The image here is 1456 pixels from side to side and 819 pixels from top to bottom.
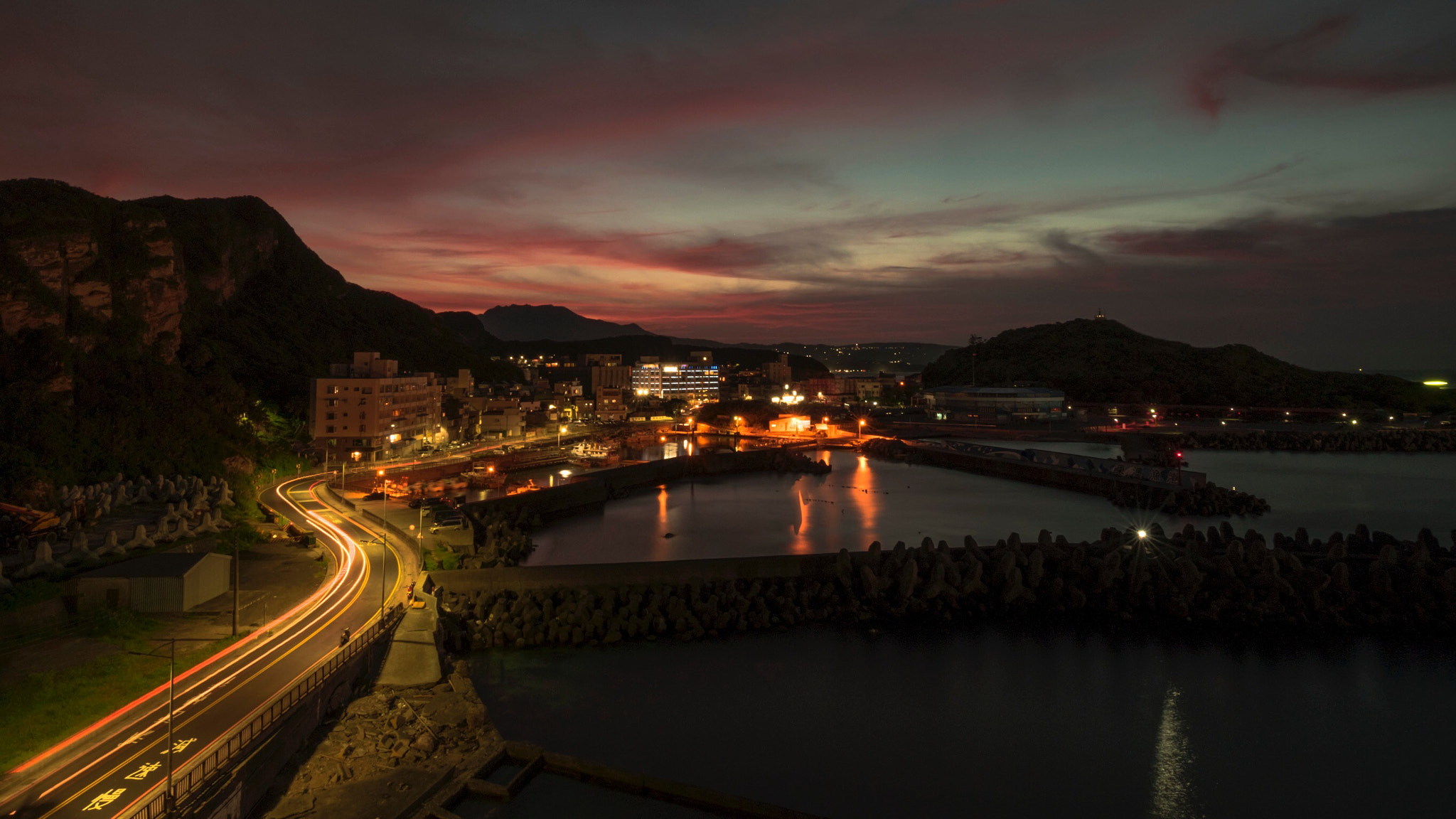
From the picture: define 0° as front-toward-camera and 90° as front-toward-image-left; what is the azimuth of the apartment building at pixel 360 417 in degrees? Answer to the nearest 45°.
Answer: approximately 315°

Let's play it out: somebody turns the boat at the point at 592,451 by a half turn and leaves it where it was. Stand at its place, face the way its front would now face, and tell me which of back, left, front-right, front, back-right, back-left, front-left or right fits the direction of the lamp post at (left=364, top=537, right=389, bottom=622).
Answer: left

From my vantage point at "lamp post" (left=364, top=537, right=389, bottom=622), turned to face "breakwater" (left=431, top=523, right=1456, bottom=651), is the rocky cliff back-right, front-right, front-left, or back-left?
back-left

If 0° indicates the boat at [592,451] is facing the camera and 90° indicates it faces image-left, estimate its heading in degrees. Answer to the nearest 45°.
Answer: approximately 270°

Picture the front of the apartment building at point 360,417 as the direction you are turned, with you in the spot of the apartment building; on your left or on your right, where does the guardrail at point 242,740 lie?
on your right

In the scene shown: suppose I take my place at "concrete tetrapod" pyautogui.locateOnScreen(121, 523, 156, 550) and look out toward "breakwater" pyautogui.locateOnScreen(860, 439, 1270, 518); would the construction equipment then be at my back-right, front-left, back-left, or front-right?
back-left

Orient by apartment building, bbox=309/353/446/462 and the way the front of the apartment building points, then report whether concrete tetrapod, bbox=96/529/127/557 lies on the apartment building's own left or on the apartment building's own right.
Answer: on the apartment building's own right
